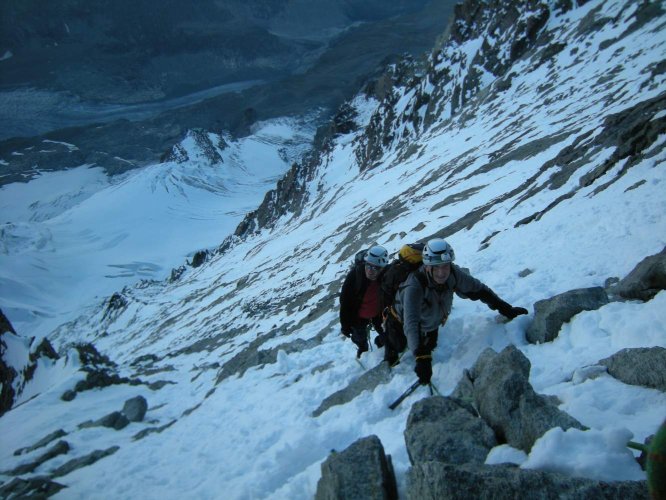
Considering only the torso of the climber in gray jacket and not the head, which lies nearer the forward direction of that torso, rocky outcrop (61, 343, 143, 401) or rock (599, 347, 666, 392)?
the rock

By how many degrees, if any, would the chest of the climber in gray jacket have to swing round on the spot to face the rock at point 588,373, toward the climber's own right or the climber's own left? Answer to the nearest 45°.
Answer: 0° — they already face it

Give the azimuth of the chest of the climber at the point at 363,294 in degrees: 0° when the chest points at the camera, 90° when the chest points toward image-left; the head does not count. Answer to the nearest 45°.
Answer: approximately 315°

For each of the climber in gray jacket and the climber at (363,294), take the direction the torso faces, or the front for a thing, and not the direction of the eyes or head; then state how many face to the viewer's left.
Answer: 0
